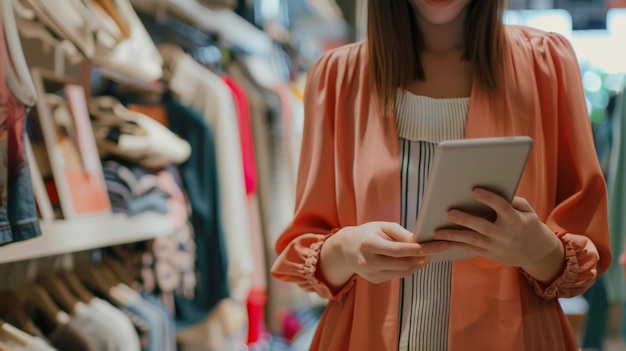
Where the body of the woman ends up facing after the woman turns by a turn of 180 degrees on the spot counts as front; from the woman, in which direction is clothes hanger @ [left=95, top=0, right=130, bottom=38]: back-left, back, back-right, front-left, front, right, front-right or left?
front-left

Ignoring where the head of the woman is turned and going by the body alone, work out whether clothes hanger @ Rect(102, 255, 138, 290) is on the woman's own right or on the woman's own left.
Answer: on the woman's own right

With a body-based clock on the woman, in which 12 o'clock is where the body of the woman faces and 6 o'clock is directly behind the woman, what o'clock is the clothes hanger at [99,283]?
The clothes hanger is roughly at 4 o'clock from the woman.

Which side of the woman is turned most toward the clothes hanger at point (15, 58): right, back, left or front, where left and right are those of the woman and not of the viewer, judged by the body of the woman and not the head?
right

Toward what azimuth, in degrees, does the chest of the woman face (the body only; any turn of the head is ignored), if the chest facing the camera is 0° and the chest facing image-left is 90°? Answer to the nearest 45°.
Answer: approximately 0°

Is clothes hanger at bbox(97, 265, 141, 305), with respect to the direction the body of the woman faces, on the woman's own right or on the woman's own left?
on the woman's own right

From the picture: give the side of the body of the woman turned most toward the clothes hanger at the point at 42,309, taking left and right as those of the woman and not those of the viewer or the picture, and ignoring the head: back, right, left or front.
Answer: right

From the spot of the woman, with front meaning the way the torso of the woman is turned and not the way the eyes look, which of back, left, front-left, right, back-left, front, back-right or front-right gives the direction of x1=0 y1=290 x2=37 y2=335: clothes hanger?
right

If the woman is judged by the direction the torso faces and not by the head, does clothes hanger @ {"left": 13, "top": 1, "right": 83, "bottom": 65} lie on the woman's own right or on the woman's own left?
on the woman's own right

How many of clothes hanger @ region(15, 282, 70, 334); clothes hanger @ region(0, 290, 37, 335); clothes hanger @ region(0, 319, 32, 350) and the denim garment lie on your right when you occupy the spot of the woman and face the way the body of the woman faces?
4

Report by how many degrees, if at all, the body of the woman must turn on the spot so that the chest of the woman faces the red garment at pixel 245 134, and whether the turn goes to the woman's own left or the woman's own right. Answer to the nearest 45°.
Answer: approximately 135° to the woman's own right

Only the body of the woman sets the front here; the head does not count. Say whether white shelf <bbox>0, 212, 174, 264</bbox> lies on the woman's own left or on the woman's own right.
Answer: on the woman's own right

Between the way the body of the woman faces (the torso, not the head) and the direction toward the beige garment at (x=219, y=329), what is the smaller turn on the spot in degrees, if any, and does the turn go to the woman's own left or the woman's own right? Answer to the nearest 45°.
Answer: approximately 135° to the woman's own right

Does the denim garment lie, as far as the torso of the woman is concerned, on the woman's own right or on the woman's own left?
on the woman's own right

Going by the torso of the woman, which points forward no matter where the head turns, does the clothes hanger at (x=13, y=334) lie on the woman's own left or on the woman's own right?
on the woman's own right
